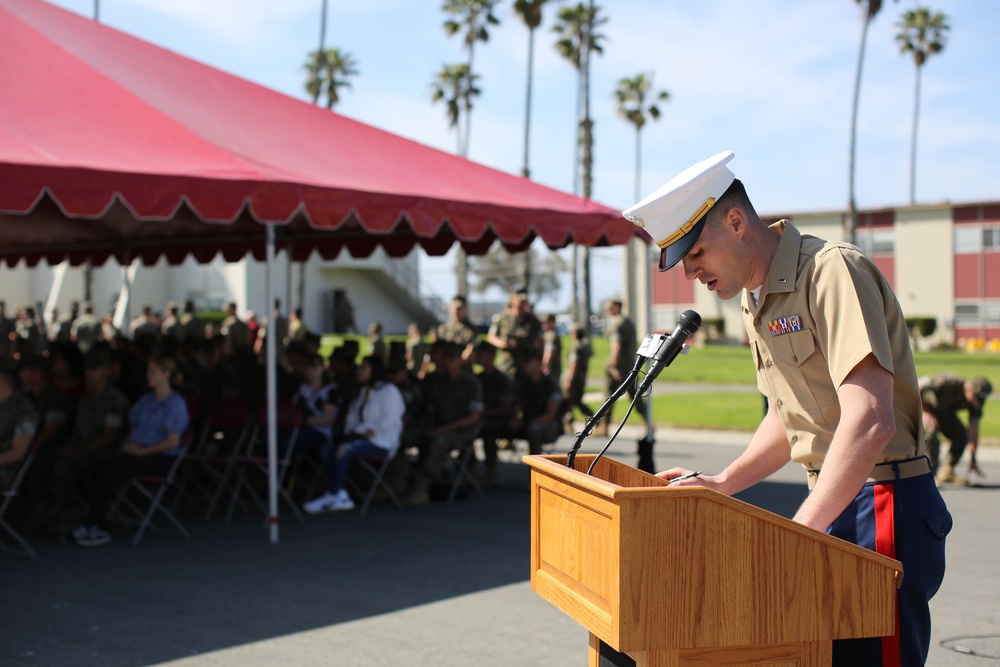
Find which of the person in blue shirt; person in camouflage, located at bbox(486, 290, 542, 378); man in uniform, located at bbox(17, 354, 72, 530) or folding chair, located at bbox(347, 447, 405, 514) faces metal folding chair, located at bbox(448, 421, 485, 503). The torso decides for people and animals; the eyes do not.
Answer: the person in camouflage

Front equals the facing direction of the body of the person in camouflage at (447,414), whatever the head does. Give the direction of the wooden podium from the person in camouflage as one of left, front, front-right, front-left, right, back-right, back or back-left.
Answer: front-left

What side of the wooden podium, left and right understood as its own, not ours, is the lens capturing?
left

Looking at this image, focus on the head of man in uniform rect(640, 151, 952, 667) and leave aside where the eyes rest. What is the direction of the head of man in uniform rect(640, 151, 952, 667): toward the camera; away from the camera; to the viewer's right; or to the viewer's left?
to the viewer's left

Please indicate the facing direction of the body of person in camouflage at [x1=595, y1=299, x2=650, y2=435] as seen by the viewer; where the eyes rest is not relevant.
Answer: to the viewer's left

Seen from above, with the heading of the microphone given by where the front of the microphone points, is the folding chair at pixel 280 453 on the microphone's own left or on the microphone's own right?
on the microphone's own left
